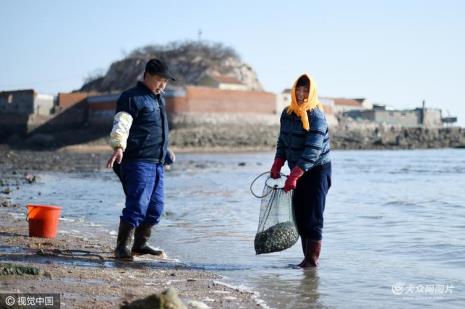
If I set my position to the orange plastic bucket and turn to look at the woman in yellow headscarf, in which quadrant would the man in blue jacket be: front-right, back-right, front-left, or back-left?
front-right

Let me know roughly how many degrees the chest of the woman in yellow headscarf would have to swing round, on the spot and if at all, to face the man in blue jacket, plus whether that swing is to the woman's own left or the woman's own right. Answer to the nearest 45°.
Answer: approximately 45° to the woman's own right

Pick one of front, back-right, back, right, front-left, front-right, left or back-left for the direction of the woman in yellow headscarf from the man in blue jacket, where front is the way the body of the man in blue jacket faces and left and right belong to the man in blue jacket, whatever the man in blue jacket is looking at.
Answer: front-left

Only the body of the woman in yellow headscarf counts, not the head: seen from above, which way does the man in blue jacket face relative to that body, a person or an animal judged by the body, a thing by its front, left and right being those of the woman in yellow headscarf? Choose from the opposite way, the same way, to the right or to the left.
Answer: to the left

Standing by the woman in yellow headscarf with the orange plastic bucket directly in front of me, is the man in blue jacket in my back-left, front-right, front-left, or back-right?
front-left

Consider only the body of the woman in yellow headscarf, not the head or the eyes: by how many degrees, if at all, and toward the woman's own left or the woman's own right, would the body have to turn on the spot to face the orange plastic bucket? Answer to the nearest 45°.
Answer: approximately 45° to the woman's own right

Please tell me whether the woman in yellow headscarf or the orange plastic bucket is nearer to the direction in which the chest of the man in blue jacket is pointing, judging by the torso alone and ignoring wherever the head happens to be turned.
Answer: the woman in yellow headscarf

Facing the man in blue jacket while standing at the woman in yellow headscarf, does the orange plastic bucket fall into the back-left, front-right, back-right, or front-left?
front-right

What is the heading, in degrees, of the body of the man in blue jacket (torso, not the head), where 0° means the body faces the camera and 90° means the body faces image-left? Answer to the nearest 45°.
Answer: approximately 315°

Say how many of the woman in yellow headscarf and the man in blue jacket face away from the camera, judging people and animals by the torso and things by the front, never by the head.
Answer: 0

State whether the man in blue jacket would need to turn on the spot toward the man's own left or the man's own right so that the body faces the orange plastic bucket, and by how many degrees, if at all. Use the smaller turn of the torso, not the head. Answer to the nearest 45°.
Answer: approximately 180°
